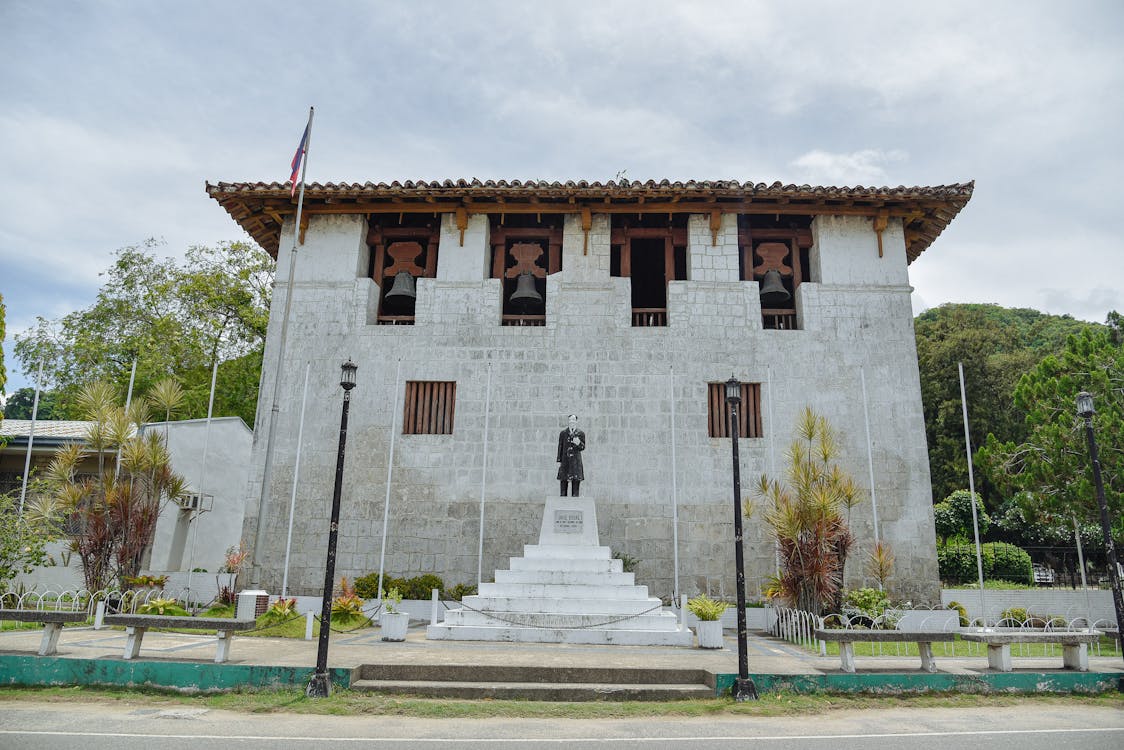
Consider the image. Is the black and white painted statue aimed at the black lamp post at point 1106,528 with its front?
no

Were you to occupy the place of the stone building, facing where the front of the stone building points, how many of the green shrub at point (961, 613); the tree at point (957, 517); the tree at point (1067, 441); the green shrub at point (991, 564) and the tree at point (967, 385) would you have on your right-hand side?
0

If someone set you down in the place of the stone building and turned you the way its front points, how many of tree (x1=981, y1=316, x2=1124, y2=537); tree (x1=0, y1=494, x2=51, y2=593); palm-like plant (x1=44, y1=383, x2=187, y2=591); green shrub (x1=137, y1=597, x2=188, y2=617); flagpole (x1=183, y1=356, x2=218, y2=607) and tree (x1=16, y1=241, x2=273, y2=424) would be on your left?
1

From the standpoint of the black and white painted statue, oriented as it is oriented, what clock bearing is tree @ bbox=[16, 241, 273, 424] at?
The tree is roughly at 4 o'clock from the black and white painted statue.

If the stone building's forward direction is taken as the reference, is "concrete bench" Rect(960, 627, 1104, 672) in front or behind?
in front

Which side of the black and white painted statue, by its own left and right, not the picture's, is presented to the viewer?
front

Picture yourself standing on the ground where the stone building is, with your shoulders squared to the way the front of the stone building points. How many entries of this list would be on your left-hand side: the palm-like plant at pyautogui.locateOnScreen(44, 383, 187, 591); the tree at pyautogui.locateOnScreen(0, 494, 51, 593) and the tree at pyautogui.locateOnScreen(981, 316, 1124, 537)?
1

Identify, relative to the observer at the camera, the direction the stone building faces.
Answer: facing the viewer

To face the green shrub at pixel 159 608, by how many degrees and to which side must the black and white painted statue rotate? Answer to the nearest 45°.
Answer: approximately 90° to its right

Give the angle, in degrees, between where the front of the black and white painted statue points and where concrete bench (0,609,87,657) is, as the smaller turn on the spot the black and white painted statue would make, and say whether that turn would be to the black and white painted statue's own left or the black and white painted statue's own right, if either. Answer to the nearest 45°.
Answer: approximately 45° to the black and white painted statue's own right

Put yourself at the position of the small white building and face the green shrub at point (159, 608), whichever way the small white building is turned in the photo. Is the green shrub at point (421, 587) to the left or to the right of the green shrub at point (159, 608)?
left

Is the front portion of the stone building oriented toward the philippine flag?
no

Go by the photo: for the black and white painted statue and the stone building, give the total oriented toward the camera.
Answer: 2

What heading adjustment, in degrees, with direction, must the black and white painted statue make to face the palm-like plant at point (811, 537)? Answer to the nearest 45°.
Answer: approximately 90° to its left

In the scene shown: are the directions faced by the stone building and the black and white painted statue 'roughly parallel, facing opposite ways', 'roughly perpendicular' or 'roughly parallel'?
roughly parallel

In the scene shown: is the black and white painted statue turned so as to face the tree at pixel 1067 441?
no

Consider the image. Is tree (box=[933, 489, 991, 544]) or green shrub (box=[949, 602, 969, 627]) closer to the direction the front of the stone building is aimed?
the green shrub

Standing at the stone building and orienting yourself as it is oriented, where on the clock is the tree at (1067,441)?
The tree is roughly at 9 o'clock from the stone building.

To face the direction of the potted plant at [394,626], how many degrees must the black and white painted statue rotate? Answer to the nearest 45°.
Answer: approximately 45° to its right
